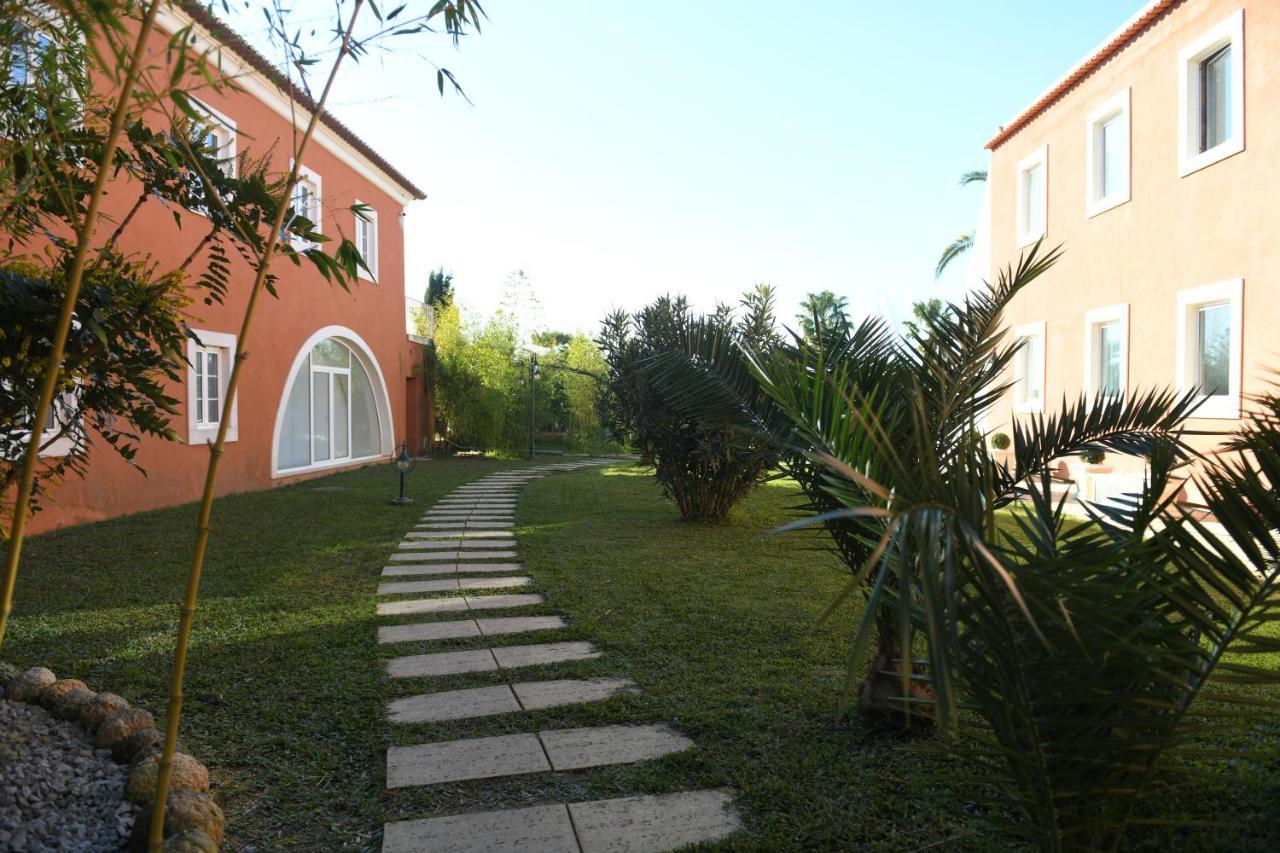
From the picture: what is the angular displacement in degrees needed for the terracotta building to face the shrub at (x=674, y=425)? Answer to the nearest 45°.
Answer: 0° — it already faces it

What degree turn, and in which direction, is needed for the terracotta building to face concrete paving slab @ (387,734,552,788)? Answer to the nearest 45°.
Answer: approximately 45° to its right

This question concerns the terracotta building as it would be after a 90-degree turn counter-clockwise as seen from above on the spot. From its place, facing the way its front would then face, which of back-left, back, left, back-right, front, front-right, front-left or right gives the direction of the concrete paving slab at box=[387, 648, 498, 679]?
back-right

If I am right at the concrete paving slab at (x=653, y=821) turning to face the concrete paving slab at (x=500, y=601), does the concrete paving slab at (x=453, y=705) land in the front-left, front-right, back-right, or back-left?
front-left

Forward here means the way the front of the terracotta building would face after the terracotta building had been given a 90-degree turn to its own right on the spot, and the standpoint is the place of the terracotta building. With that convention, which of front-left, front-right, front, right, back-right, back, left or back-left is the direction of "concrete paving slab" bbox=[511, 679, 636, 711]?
front-left

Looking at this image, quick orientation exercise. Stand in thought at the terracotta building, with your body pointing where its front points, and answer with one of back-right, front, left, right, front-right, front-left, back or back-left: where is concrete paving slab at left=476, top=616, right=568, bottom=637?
front-right

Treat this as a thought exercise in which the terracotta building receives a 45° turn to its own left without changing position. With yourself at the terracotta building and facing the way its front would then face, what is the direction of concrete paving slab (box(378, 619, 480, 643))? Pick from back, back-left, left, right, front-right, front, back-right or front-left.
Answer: right

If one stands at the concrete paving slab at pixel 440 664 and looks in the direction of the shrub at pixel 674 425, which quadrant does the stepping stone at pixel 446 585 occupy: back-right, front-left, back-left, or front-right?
front-left

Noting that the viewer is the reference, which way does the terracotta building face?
facing the viewer and to the right of the viewer

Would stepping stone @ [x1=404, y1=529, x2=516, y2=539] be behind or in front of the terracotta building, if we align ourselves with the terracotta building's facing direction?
in front

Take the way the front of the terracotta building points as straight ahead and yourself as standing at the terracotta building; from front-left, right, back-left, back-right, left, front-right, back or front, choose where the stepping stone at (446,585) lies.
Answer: front-right

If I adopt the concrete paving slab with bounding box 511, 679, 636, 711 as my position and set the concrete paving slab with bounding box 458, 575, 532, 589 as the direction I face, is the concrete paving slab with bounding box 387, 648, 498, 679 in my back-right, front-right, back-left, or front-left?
front-left

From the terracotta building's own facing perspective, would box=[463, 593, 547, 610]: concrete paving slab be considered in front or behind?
in front
